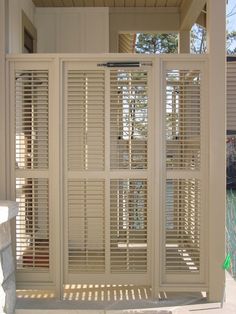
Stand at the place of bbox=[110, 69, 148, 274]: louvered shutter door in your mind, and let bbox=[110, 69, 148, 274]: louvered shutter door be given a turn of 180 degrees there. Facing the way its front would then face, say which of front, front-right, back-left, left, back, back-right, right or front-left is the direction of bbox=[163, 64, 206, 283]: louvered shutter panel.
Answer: right

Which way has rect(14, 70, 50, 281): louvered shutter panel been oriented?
toward the camera

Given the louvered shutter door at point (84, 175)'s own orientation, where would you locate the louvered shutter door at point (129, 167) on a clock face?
the louvered shutter door at point (129, 167) is roughly at 9 o'clock from the louvered shutter door at point (84, 175).

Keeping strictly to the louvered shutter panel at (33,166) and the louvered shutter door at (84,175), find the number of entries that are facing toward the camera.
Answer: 2

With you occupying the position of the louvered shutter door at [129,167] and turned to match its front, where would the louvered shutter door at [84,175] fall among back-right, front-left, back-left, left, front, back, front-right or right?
right

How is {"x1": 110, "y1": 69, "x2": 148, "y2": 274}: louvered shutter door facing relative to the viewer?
toward the camera

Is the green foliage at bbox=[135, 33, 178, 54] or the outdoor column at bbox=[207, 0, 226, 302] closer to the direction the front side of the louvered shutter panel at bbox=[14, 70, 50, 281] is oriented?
the outdoor column

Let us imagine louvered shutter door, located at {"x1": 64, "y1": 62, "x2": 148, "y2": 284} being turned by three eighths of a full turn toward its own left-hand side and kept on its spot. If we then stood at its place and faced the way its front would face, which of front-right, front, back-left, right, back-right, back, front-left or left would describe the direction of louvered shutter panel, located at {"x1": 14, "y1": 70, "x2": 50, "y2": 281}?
back-left

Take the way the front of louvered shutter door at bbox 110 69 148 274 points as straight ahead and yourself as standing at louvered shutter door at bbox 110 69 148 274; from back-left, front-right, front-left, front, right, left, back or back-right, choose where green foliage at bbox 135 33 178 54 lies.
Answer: back
